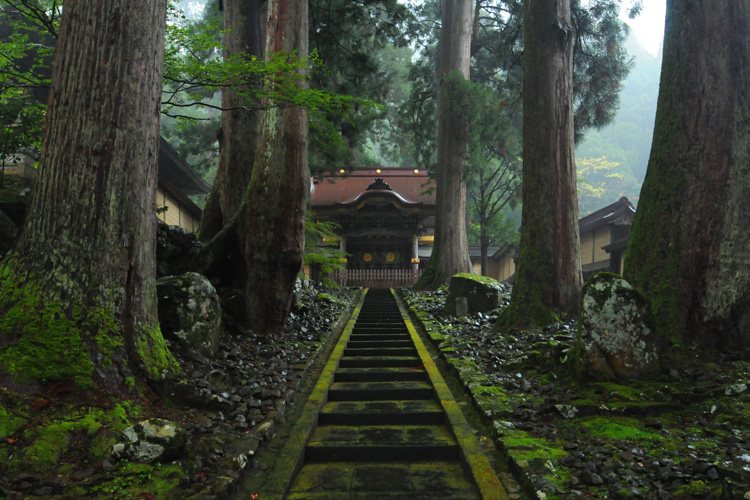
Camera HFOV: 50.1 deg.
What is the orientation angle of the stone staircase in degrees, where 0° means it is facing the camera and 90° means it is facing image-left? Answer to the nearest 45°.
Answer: approximately 0°

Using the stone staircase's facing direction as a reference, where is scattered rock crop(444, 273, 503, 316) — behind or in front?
behind

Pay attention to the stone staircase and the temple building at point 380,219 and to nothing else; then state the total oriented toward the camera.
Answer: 2

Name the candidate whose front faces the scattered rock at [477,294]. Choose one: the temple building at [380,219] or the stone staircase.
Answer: the temple building

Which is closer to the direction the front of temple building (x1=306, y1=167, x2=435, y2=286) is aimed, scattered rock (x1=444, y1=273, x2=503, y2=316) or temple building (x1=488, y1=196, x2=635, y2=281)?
the scattered rock

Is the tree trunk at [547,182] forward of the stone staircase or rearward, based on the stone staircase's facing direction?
rearward

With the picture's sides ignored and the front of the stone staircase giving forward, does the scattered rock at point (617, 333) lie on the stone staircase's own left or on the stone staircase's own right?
on the stone staircase's own left

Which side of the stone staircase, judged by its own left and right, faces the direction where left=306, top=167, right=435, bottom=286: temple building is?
back
